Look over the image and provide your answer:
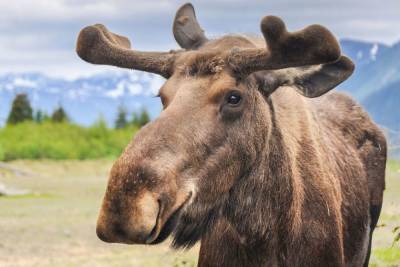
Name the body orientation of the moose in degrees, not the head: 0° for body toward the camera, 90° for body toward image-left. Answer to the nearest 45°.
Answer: approximately 45°
